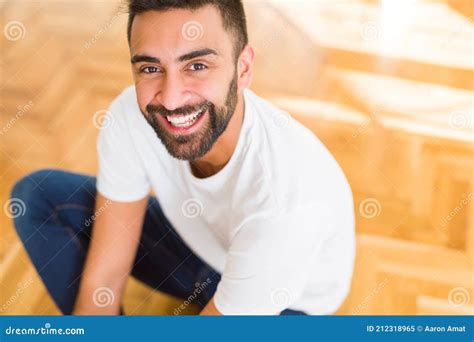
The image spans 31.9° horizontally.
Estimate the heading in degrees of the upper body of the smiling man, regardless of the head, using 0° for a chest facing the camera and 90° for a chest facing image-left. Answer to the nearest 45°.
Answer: approximately 45°
